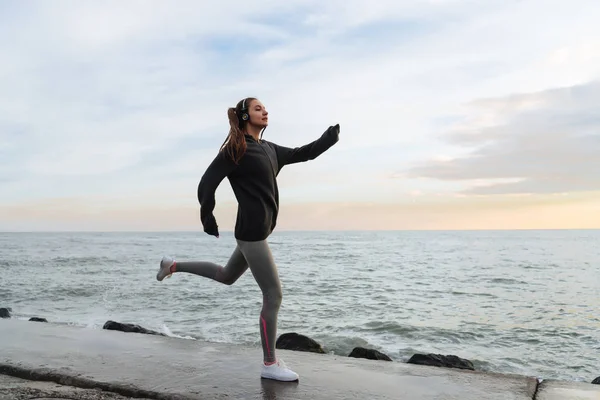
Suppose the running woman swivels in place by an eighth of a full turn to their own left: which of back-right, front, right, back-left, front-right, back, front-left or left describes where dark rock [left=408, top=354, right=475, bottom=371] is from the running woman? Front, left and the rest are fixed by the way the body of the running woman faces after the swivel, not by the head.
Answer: front

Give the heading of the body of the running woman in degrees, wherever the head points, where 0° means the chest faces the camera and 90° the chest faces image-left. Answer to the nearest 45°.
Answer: approximately 270°

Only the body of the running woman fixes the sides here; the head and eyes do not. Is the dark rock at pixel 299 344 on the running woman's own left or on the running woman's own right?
on the running woman's own left

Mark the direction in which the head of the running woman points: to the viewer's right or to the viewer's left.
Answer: to the viewer's right
